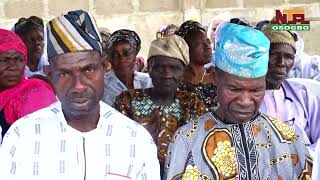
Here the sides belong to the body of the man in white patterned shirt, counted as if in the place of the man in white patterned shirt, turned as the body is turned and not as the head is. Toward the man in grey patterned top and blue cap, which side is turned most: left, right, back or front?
left

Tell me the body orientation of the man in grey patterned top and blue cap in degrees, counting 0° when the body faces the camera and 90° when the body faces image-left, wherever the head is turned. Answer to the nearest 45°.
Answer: approximately 0°

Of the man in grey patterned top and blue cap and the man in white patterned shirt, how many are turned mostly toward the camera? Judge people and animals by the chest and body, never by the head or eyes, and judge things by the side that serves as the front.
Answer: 2

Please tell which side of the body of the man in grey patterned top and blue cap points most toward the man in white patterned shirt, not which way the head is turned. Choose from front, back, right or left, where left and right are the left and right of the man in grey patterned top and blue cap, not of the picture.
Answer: right

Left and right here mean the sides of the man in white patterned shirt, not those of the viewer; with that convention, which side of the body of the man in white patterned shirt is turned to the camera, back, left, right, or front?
front
